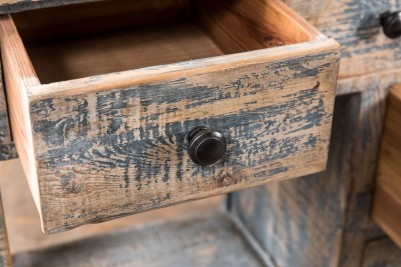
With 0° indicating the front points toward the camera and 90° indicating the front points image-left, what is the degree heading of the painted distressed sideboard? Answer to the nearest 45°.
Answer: approximately 315°
